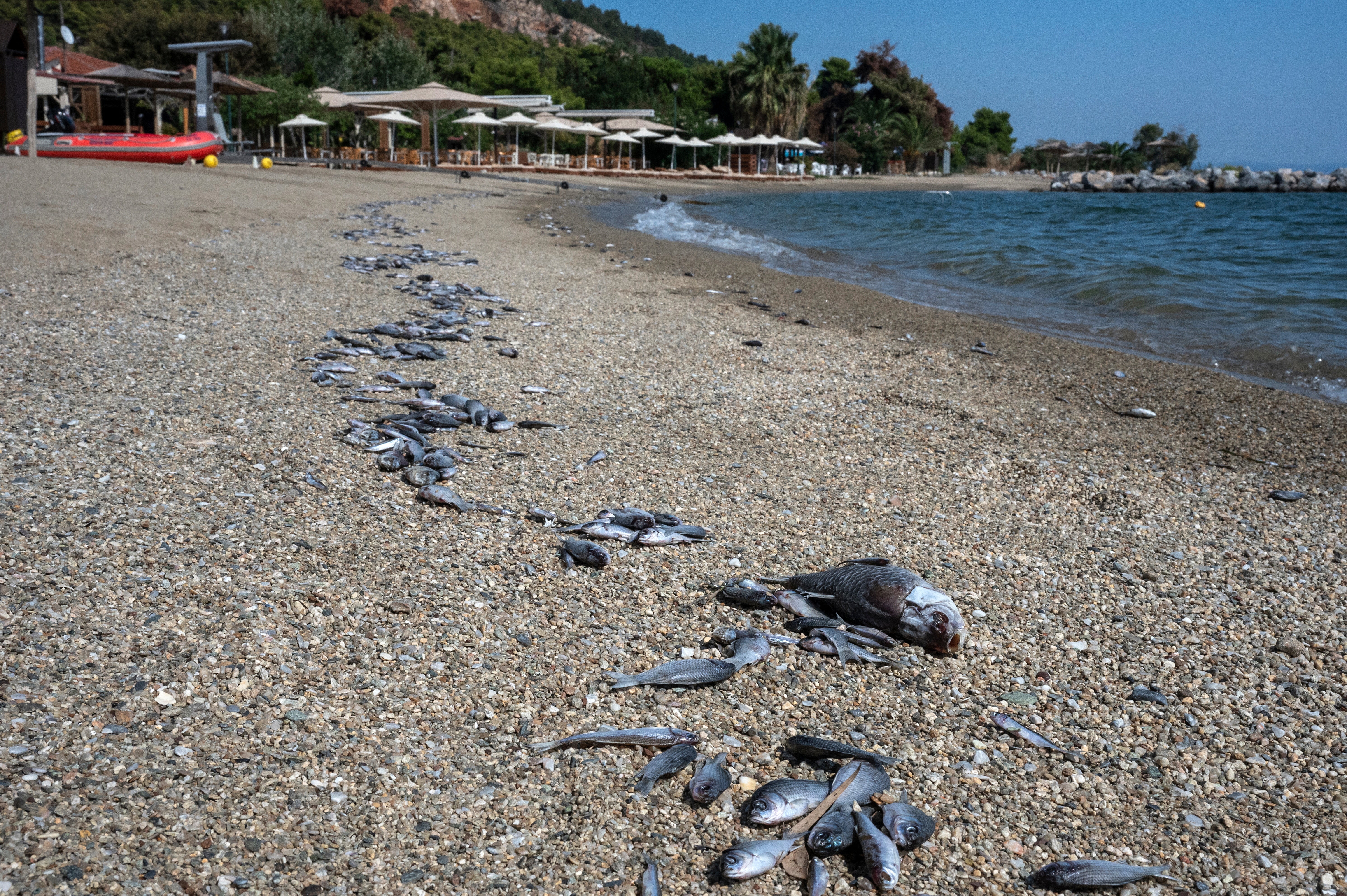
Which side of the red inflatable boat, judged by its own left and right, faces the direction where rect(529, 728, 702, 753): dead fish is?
right

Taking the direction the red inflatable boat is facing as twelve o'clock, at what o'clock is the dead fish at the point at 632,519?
The dead fish is roughly at 3 o'clock from the red inflatable boat.

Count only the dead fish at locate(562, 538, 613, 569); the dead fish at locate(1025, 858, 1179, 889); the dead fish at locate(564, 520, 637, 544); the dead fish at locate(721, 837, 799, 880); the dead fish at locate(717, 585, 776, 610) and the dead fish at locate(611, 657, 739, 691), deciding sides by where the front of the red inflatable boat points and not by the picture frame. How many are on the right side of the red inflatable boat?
6

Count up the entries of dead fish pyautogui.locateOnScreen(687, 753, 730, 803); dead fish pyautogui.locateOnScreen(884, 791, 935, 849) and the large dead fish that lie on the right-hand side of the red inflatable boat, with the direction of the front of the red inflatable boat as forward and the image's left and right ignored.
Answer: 3

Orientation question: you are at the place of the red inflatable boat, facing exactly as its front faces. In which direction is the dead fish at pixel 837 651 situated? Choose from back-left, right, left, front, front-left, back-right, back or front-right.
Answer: right

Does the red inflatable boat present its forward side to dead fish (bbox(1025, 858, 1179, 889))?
no

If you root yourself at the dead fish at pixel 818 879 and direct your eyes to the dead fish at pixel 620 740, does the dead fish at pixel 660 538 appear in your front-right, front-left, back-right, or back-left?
front-right

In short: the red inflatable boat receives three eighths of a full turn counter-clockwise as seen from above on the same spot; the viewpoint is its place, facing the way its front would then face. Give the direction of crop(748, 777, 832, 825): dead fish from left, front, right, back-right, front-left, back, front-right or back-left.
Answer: back-left

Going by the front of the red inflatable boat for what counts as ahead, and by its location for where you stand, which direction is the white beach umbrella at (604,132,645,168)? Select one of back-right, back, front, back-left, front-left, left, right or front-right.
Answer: front-left

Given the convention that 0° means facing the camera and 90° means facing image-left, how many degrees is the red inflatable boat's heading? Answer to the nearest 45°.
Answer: approximately 270°

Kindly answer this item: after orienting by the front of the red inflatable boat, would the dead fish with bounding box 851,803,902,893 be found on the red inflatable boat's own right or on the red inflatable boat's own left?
on the red inflatable boat's own right

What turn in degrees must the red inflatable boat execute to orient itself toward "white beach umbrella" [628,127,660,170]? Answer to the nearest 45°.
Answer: approximately 45° to its left

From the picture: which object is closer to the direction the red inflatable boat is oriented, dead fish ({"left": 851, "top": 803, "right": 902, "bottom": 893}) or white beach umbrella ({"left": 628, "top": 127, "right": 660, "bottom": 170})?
the white beach umbrella

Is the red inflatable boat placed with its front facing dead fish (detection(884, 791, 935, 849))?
no

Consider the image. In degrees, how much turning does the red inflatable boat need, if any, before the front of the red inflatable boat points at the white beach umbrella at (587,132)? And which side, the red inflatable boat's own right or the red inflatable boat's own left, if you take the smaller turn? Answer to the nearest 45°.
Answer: approximately 45° to the red inflatable boat's own left

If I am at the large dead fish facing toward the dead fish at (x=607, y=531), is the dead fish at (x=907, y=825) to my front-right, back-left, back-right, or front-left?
back-left

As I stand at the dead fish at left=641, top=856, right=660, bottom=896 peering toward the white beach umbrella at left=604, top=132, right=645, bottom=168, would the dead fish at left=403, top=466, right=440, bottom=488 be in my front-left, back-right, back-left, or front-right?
front-left

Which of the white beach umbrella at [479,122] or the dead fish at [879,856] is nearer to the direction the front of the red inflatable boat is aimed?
the white beach umbrella

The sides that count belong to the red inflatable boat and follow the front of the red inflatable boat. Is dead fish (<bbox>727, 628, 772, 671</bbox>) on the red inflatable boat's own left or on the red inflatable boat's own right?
on the red inflatable boat's own right
